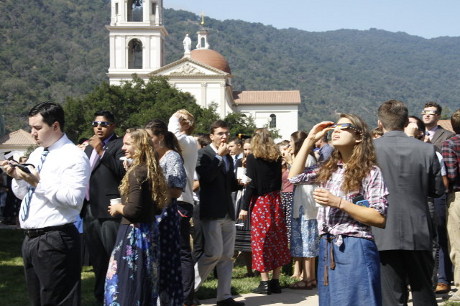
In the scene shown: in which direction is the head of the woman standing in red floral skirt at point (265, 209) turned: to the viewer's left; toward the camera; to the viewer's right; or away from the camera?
away from the camera

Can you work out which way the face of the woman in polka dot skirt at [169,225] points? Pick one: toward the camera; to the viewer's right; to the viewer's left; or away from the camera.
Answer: to the viewer's left

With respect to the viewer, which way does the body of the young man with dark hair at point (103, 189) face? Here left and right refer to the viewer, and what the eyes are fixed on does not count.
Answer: facing the viewer and to the left of the viewer

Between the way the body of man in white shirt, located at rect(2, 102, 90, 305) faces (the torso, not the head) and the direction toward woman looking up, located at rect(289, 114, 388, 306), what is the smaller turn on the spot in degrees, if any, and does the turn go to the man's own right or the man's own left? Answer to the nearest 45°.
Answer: approximately 90° to the man's own left

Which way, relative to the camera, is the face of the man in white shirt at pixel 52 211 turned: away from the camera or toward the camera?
toward the camera

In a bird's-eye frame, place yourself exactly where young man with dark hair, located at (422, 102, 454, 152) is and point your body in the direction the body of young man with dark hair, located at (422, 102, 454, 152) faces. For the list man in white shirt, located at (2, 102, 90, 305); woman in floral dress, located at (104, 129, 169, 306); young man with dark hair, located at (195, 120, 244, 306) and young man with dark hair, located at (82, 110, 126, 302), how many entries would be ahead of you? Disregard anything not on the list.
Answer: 4
